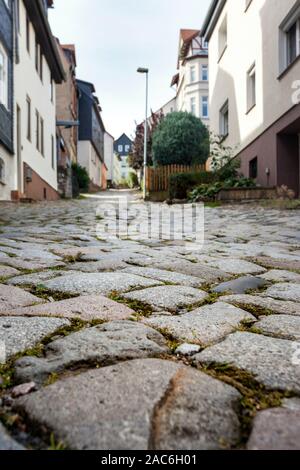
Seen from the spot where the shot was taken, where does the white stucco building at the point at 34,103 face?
facing to the right of the viewer

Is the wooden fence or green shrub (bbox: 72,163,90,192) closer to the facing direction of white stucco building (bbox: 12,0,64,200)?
the wooden fence

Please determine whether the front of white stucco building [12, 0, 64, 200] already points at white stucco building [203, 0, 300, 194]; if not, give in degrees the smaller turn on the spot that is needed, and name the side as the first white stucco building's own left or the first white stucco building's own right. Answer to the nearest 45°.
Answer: approximately 45° to the first white stucco building's own right

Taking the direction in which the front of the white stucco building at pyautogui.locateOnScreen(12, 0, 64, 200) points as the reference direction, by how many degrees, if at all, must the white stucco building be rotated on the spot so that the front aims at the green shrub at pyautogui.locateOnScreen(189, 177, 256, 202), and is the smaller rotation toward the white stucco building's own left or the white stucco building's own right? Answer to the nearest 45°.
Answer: approximately 45° to the white stucco building's own right
